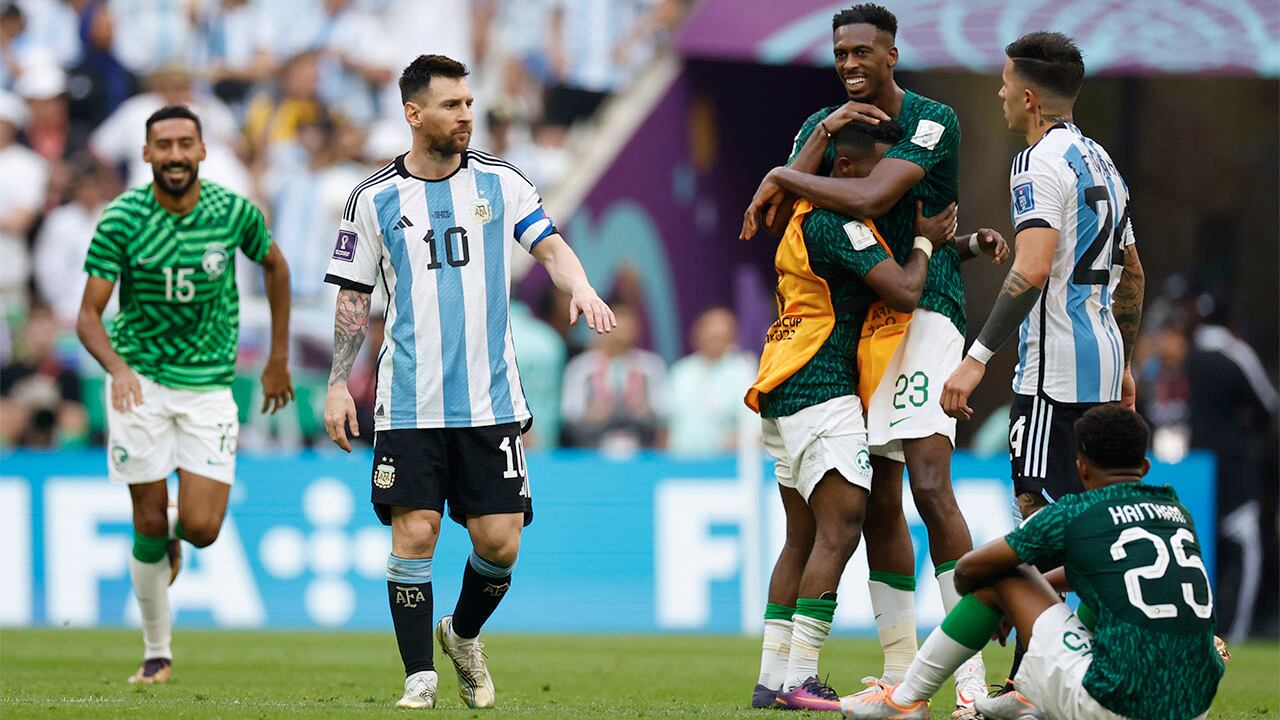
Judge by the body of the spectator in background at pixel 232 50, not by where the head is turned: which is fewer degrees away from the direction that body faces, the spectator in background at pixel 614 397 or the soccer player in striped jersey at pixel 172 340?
the soccer player in striped jersey

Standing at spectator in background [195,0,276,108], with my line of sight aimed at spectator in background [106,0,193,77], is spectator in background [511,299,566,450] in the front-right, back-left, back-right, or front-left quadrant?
back-left

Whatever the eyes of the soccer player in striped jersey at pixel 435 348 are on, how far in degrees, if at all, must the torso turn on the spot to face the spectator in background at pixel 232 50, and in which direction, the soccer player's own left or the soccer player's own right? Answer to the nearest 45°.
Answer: approximately 180°

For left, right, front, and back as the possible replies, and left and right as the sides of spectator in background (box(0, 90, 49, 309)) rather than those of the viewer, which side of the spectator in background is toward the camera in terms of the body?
front

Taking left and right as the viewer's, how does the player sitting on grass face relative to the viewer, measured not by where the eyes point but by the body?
facing away from the viewer and to the left of the viewer

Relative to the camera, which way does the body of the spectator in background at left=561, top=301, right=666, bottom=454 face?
toward the camera

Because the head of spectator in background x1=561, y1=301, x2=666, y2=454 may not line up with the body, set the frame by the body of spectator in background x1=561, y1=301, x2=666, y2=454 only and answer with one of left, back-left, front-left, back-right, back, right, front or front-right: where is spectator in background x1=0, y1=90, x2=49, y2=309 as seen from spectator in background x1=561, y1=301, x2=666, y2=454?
right

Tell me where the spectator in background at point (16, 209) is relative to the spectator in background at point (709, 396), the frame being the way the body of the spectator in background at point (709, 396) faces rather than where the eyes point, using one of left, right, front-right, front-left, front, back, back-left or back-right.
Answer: right

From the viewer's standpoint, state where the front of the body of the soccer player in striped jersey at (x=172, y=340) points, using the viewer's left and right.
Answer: facing the viewer

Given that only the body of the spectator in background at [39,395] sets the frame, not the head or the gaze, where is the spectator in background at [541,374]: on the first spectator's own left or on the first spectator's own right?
on the first spectator's own left

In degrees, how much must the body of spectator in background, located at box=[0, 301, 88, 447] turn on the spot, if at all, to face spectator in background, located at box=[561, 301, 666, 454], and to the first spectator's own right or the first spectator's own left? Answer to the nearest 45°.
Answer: approximately 90° to the first spectator's own left
